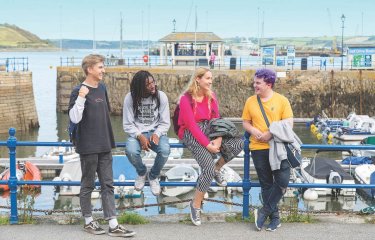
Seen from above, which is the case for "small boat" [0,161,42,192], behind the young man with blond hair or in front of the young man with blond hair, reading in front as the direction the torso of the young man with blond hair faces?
behind

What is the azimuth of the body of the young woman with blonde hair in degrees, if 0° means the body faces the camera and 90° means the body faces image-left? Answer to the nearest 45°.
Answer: approximately 315°

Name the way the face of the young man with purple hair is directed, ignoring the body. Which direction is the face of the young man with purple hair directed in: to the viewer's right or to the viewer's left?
to the viewer's left

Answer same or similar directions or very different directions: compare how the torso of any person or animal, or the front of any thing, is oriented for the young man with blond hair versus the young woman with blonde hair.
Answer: same or similar directions

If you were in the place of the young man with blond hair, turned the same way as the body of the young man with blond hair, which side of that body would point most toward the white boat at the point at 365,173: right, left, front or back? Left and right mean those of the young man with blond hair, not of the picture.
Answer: left

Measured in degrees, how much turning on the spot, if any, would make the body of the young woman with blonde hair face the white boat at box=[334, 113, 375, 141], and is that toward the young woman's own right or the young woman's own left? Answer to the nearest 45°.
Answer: approximately 135° to the young woman's own left

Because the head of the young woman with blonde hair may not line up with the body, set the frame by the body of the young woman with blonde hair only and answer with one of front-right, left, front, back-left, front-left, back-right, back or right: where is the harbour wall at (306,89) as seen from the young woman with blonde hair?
back-left

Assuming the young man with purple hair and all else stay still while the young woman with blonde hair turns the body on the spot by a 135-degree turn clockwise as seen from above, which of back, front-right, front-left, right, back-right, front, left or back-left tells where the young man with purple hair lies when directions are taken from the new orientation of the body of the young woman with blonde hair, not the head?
back

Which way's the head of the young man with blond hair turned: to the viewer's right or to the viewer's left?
to the viewer's right

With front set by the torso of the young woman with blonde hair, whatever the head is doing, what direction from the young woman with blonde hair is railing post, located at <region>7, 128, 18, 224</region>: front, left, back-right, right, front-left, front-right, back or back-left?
back-right

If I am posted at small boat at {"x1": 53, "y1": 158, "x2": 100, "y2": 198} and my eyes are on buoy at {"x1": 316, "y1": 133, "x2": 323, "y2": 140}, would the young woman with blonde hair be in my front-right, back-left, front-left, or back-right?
back-right

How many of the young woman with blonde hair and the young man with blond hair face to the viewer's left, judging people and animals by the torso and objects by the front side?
0

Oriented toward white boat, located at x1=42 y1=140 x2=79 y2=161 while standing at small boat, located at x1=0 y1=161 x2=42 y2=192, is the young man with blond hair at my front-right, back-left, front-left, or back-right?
back-right

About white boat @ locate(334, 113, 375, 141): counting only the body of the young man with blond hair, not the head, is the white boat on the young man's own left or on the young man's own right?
on the young man's own left

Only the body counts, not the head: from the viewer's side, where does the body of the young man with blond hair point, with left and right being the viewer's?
facing the viewer and to the right of the viewer
